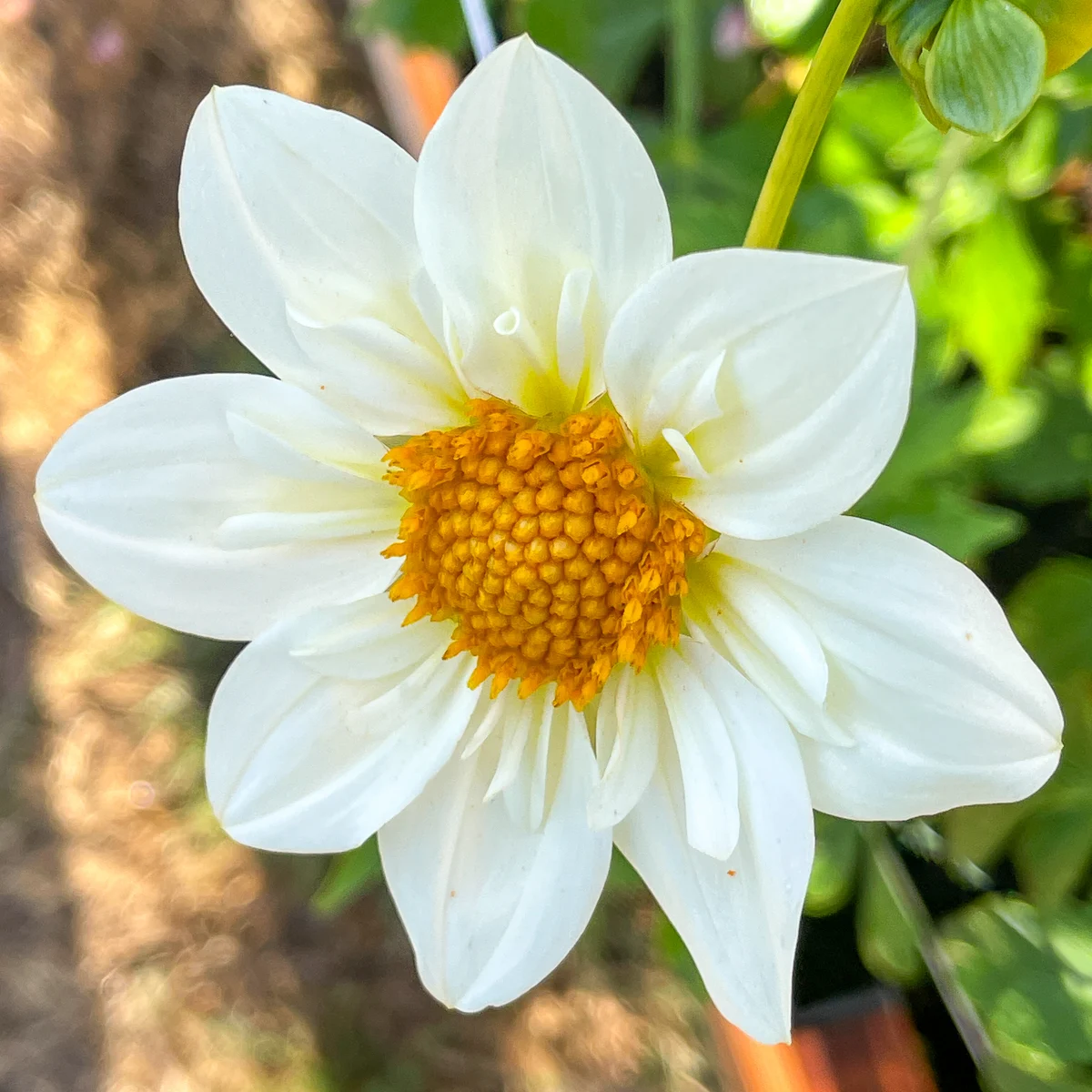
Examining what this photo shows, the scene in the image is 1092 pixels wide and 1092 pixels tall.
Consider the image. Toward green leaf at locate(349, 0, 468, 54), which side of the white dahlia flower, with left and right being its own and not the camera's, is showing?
back

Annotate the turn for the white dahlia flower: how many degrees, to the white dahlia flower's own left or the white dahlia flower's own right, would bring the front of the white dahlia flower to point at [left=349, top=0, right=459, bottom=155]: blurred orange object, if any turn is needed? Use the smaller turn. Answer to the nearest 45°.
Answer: approximately 180°

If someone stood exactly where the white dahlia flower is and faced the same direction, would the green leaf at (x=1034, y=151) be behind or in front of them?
behind

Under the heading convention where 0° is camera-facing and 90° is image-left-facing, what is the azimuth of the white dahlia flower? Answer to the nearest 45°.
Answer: approximately 0°

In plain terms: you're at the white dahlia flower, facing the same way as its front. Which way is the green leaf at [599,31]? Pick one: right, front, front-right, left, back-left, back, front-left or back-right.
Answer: back
